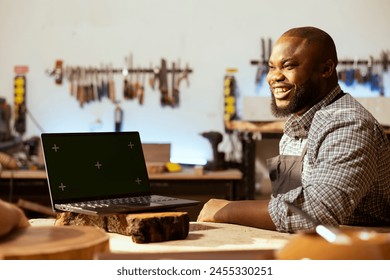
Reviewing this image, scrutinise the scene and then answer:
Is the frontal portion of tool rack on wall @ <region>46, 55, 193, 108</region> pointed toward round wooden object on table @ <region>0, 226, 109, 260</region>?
yes

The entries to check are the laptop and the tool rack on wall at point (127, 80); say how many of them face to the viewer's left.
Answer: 0

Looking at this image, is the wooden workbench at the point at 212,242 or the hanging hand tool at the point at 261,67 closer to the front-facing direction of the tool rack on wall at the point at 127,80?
the wooden workbench

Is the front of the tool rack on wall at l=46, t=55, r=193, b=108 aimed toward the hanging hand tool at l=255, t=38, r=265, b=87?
no

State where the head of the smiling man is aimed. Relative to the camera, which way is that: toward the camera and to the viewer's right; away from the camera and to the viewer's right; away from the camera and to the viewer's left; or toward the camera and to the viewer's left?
toward the camera and to the viewer's left

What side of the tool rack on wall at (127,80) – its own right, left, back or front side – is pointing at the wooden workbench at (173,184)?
front

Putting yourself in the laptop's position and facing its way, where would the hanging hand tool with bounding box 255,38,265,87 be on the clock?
The hanging hand tool is roughly at 8 o'clock from the laptop.

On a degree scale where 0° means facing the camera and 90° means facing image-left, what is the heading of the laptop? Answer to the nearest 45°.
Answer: approximately 315°

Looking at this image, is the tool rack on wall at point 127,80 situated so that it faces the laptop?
yes

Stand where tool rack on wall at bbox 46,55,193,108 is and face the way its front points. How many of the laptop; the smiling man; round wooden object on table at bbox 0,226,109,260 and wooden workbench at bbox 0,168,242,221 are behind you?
0

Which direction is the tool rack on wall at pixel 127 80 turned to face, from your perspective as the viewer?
facing the viewer

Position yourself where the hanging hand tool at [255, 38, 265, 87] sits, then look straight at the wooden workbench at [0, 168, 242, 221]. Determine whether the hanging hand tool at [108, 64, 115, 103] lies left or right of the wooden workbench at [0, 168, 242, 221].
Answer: right

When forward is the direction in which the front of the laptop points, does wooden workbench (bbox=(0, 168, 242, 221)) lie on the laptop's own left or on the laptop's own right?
on the laptop's own left

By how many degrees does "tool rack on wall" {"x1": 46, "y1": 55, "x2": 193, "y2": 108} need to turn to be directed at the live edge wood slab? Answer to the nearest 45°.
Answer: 0° — it already faces it

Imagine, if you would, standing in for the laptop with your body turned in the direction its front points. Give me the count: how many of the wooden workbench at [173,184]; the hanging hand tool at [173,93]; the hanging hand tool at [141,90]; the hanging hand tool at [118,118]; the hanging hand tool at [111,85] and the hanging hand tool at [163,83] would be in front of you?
0

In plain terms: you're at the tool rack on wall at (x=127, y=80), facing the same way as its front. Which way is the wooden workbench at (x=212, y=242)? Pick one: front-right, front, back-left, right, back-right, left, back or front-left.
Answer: front
